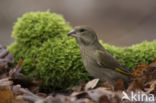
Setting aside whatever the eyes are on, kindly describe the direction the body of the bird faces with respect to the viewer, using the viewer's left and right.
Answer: facing to the left of the viewer
